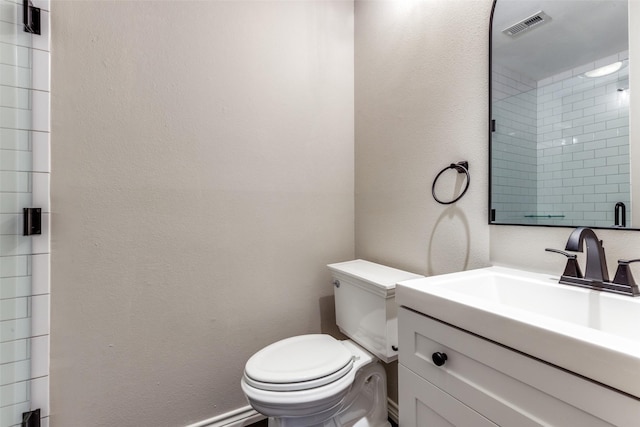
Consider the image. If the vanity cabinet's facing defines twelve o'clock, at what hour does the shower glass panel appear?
The shower glass panel is roughly at 1 o'clock from the vanity cabinet.

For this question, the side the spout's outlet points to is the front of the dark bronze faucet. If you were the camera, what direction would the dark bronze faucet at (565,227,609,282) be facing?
facing the viewer and to the left of the viewer

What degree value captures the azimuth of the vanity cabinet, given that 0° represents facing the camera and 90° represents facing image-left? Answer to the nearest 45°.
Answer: approximately 45°

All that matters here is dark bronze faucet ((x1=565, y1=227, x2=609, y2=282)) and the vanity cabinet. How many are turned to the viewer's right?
0

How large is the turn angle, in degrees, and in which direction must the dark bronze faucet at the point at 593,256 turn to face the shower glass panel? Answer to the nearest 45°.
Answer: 0° — it already faces it

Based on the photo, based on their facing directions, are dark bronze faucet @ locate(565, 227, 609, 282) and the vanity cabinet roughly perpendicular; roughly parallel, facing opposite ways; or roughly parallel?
roughly parallel
